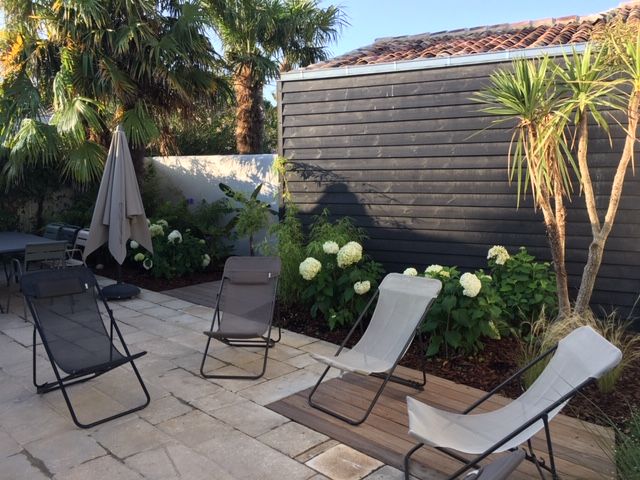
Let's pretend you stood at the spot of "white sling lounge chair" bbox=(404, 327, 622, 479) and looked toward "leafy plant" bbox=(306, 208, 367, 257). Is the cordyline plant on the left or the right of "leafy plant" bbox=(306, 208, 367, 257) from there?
right

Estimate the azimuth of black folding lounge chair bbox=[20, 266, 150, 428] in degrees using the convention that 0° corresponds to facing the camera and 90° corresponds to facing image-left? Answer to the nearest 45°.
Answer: approximately 315°

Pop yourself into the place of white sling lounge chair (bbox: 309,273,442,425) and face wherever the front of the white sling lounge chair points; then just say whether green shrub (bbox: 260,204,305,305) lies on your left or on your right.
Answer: on your right

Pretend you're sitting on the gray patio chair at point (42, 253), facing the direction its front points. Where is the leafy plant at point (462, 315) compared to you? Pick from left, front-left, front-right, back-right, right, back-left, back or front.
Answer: back

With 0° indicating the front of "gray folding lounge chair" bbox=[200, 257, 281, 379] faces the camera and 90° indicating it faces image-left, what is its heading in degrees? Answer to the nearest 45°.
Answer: approximately 0°

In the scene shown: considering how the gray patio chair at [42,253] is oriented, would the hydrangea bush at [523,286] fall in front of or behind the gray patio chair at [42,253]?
behind

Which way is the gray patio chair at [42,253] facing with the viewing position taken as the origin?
facing away from the viewer and to the left of the viewer

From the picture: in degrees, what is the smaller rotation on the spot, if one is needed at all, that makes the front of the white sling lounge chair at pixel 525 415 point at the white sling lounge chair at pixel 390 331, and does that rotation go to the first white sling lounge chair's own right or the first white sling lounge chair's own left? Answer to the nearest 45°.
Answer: approximately 90° to the first white sling lounge chair's own right

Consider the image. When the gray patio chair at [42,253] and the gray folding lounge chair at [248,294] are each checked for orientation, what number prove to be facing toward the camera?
1

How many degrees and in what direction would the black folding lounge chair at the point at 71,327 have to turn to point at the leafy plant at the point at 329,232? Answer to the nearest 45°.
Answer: approximately 90° to its left
